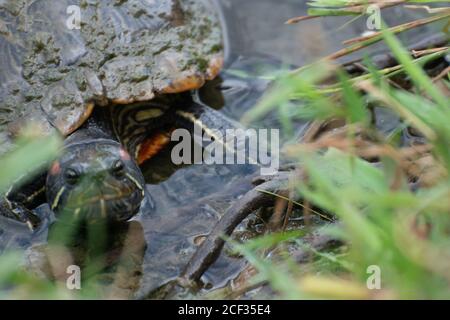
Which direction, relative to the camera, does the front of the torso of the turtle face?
toward the camera
